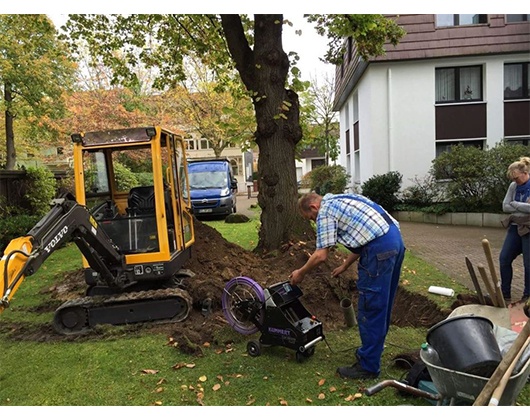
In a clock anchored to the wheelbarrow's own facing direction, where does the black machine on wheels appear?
The black machine on wheels is roughly at 7 o'clock from the wheelbarrow.

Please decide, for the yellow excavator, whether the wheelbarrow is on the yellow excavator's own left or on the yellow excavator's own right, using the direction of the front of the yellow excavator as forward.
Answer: on the yellow excavator's own left

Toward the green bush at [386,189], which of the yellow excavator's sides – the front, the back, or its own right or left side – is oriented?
back

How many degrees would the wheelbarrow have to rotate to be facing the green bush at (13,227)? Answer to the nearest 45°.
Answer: approximately 135° to its left

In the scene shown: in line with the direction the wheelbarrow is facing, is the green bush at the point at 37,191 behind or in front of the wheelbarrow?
behind

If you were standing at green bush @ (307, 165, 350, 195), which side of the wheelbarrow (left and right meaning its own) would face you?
left

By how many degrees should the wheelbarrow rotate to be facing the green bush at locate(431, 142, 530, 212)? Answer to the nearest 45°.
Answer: approximately 90° to its left

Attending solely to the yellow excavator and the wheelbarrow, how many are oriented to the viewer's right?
1

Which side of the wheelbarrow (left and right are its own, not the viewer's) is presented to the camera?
right

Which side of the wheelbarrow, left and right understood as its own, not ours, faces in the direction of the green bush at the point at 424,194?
left

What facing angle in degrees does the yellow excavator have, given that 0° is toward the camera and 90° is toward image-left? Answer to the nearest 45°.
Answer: approximately 45°

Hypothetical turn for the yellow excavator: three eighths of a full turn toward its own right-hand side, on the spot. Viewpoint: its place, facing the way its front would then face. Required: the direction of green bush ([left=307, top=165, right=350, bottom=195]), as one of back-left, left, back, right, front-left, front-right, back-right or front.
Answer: front-right
